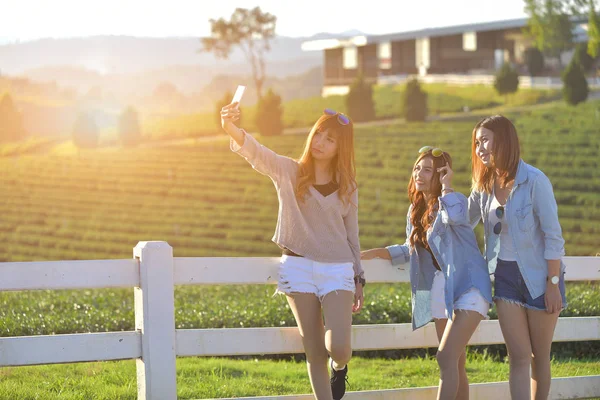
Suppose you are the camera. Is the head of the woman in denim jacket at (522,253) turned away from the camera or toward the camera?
toward the camera

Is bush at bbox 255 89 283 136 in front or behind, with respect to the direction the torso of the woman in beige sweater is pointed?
behind

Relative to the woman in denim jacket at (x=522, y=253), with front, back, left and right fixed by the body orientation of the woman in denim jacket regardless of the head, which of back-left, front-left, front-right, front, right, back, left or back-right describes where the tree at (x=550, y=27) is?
back-right

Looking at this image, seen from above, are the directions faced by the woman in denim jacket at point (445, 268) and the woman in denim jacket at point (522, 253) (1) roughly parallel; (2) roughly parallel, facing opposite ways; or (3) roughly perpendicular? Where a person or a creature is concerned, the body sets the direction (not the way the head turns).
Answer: roughly parallel

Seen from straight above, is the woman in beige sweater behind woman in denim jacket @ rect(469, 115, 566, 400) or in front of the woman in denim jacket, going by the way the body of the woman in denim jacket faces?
in front

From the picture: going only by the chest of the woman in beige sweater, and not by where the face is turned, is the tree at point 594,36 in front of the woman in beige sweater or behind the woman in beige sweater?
behind

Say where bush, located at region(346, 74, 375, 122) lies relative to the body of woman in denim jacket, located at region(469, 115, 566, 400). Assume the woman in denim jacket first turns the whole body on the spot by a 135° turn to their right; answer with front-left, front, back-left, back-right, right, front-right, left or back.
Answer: front

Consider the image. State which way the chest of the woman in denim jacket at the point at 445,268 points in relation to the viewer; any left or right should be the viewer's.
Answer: facing the viewer and to the left of the viewer

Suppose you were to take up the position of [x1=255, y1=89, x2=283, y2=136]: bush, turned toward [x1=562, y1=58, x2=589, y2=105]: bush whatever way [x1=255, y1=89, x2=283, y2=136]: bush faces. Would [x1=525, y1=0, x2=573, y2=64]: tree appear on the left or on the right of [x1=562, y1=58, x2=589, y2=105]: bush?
left

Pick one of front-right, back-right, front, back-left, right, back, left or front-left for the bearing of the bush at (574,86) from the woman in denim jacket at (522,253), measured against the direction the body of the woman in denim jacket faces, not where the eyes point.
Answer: back-right

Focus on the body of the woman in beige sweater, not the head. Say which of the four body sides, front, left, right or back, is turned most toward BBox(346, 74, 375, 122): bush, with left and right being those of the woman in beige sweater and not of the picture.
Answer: back

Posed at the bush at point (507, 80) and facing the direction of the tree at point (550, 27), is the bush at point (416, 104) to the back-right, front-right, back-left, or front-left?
back-left

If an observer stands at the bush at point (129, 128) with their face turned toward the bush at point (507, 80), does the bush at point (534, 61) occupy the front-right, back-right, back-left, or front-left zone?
front-left

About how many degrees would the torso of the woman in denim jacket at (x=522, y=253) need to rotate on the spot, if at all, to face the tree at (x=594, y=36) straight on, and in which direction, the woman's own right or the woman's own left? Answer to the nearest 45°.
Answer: approximately 135° to the woman's own right

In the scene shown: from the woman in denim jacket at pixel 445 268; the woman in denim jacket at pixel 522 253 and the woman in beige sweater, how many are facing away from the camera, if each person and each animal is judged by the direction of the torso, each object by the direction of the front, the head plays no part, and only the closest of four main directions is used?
0

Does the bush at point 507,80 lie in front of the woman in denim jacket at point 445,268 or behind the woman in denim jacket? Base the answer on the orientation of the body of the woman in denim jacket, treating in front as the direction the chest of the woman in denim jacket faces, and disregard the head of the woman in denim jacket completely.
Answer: behind

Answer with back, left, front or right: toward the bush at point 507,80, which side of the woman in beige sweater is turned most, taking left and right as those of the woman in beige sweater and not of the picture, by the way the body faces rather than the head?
back

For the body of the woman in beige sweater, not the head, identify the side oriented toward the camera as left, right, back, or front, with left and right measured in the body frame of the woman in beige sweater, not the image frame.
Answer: front
